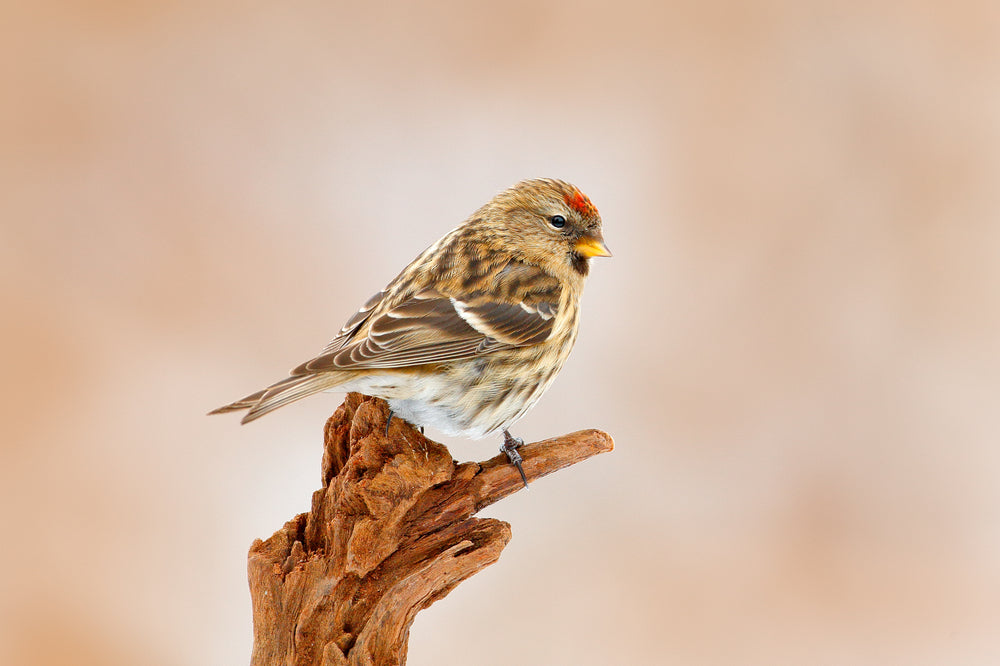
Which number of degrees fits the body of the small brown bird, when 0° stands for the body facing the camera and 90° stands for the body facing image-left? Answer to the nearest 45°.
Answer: approximately 270°
